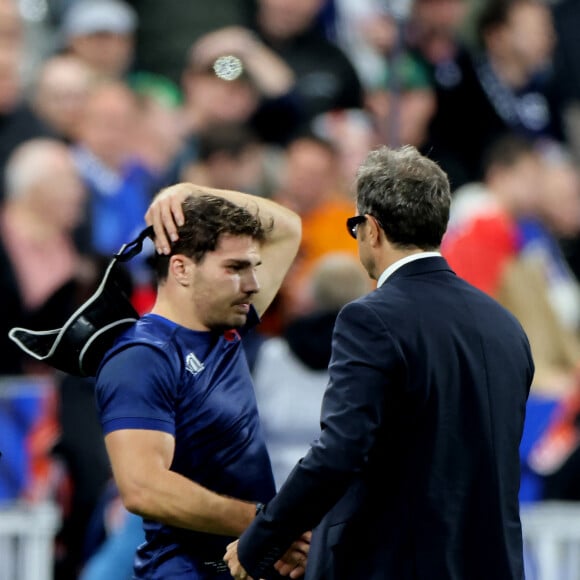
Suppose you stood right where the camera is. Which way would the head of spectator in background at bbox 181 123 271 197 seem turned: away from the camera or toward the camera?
toward the camera

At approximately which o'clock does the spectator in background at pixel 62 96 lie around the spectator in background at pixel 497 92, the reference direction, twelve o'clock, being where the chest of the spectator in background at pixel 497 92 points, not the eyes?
the spectator in background at pixel 62 96 is roughly at 3 o'clock from the spectator in background at pixel 497 92.

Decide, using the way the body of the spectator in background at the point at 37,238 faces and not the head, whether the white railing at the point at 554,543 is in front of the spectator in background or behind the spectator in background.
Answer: in front

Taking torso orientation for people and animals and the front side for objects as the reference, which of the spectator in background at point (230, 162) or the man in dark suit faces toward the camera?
the spectator in background

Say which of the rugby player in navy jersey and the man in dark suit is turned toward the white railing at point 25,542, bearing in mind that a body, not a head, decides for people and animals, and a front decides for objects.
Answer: the man in dark suit

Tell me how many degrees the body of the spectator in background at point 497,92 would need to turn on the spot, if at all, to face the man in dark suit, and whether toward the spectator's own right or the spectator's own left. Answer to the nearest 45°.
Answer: approximately 45° to the spectator's own right

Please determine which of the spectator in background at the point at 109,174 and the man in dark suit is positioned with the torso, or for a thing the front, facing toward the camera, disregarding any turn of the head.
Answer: the spectator in background

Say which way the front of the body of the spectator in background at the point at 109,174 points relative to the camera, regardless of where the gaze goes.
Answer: toward the camera

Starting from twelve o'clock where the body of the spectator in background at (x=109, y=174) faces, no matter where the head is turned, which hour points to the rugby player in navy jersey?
The rugby player in navy jersey is roughly at 12 o'clock from the spectator in background.

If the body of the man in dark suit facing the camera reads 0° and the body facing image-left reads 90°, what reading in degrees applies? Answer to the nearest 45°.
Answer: approximately 135°

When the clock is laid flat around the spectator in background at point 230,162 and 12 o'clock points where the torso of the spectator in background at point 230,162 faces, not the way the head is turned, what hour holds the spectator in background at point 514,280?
the spectator in background at point 514,280 is roughly at 9 o'clock from the spectator in background at point 230,162.

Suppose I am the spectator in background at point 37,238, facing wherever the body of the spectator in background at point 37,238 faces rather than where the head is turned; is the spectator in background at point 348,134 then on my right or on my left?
on my left

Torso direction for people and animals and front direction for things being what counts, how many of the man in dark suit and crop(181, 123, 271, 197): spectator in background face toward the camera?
1

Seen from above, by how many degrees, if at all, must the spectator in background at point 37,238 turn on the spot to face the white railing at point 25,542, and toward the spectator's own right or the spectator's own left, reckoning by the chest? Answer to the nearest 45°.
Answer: approximately 45° to the spectator's own right

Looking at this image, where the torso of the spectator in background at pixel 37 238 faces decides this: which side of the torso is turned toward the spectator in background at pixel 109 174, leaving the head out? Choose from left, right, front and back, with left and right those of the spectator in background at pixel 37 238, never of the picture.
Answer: left

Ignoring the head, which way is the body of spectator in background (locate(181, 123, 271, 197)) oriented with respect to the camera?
toward the camera
